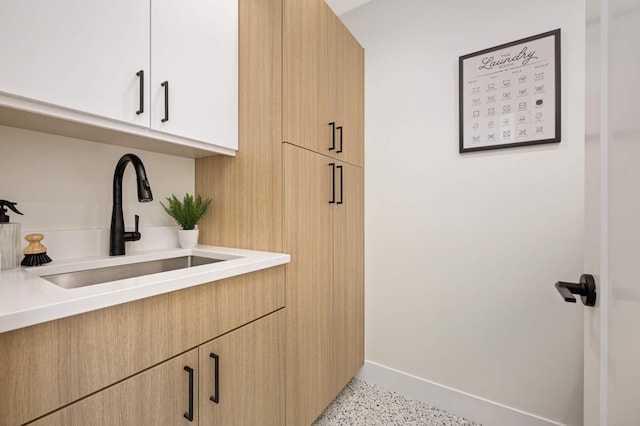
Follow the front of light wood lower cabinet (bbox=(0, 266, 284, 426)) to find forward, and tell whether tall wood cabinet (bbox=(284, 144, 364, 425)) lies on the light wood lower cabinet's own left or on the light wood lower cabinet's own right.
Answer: on the light wood lower cabinet's own left

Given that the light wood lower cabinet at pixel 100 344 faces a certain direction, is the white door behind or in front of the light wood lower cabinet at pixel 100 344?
in front

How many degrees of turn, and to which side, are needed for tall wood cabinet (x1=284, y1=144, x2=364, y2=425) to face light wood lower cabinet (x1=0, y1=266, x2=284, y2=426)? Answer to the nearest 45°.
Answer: approximately 90° to its right

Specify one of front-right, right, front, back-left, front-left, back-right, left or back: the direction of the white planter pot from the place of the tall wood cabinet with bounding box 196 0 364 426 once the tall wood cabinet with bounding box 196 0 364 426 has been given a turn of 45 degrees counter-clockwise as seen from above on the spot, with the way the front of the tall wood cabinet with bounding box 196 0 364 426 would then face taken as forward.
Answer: back

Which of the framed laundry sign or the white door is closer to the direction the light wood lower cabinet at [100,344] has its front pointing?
the white door

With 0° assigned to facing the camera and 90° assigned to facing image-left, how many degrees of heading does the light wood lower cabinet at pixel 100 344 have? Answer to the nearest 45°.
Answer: approximately 315°

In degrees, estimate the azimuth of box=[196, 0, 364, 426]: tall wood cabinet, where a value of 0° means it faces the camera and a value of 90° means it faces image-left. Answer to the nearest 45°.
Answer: approximately 315°

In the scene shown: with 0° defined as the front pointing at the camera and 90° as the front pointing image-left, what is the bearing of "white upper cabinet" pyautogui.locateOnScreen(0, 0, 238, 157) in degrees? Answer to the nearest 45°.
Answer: approximately 315°
